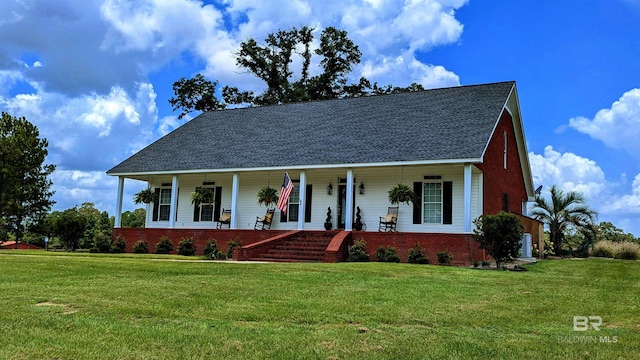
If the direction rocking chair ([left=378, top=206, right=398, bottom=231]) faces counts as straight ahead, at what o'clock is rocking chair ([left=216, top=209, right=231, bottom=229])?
rocking chair ([left=216, top=209, right=231, bottom=229]) is roughly at 2 o'clock from rocking chair ([left=378, top=206, right=398, bottom=231]).

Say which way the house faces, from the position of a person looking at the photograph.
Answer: facing the viewer and to the left of the viewer

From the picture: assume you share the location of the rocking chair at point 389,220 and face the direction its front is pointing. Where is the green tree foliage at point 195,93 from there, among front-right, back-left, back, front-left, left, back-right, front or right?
right

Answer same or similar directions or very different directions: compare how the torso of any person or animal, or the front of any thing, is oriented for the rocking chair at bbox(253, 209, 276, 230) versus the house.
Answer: same or similar directions

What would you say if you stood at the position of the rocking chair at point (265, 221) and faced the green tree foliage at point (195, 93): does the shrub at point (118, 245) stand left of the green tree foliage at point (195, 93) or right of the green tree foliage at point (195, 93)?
left

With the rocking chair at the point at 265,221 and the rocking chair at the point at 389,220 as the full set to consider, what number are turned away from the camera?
0

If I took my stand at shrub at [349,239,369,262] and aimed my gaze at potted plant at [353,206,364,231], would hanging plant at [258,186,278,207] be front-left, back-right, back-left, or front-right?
front-left

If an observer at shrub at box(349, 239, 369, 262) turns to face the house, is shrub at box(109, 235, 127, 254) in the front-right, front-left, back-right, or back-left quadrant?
front-left

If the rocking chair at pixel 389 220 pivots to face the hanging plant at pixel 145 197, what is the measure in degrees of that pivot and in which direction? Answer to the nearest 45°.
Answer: approximately 45° to its right

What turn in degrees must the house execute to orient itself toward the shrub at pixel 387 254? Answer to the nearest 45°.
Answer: approximately 45° to its left

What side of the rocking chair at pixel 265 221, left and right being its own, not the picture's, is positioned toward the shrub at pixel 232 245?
front

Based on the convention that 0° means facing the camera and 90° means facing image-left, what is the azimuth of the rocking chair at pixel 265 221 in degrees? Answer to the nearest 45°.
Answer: approximately 45°

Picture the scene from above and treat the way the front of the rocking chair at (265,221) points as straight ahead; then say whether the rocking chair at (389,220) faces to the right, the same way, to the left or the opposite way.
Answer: the same way

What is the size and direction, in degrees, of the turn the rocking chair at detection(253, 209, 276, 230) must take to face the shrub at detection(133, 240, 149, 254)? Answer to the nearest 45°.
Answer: approximately 45° to its right

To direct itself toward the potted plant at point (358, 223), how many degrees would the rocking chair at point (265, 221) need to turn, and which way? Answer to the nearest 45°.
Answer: approximately 90° to its left

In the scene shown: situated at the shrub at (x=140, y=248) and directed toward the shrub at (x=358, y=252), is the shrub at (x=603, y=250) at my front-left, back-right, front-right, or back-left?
front-left
